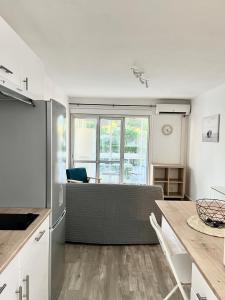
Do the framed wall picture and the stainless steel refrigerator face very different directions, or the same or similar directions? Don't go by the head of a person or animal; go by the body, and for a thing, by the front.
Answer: very different directions

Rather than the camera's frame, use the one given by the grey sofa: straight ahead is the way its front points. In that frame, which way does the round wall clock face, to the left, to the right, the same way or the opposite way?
the opposite way

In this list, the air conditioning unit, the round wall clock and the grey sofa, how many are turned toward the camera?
2

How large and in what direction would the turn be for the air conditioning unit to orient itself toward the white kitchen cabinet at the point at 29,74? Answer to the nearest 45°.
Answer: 0° — it already faces it

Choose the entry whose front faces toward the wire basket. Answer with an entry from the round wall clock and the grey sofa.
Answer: the round wall clock

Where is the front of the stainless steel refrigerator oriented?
to the viewer's right

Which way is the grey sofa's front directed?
away from the camera

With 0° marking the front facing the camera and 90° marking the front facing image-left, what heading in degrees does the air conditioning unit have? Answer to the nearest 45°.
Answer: approximately 0°

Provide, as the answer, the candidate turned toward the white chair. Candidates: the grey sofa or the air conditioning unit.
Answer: the air conditioning unit

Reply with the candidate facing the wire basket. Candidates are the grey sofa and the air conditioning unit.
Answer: the air conditioning unit

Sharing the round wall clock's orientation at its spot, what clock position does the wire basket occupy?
The wire basket is roughly at 12 o'clock from the round wall clock.

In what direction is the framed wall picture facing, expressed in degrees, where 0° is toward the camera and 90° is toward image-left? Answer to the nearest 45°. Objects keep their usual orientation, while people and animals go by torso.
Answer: approximately 45°

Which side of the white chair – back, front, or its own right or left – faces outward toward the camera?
right

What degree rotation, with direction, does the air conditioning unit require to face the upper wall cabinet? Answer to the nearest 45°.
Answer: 0° — it already faces it
